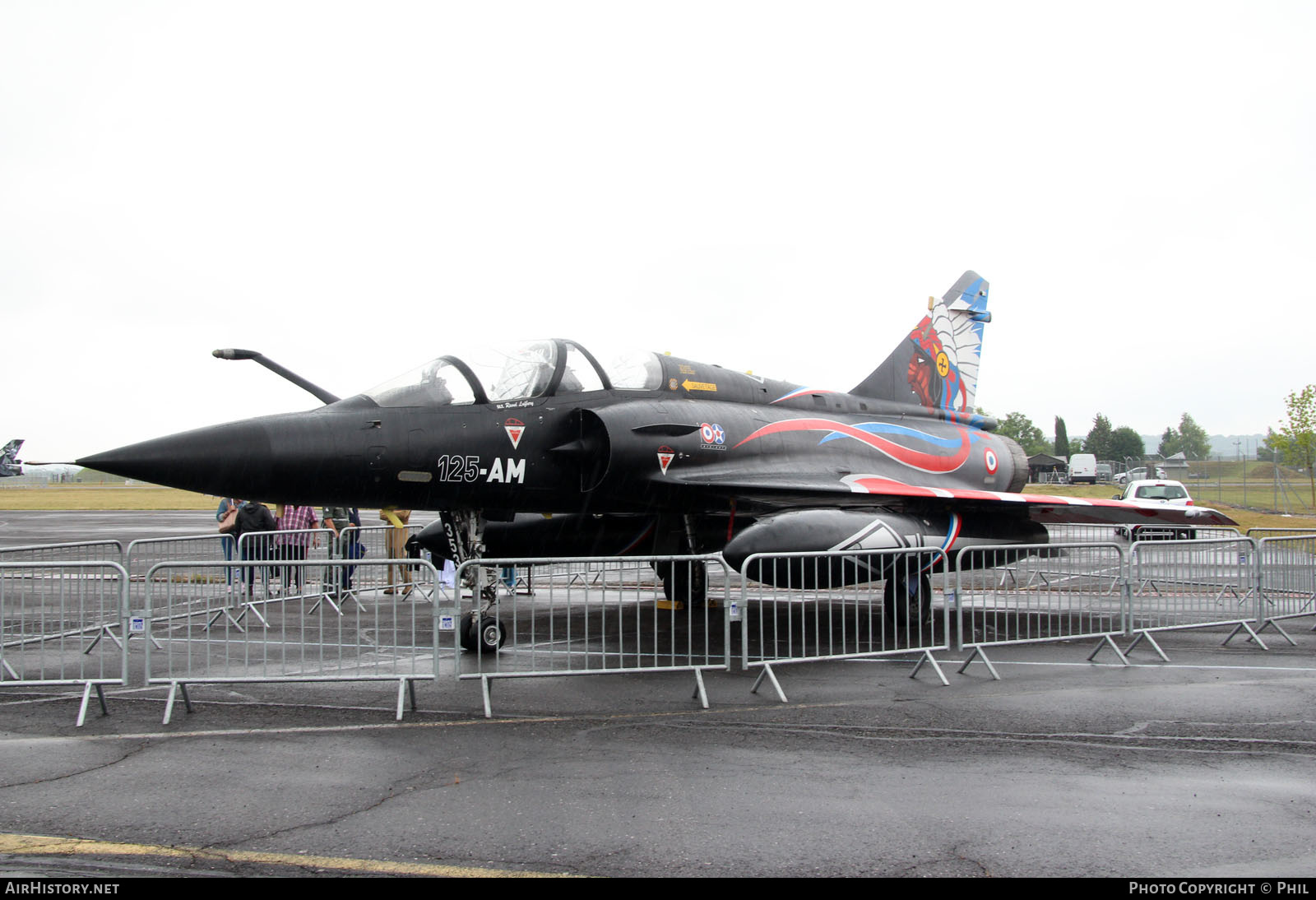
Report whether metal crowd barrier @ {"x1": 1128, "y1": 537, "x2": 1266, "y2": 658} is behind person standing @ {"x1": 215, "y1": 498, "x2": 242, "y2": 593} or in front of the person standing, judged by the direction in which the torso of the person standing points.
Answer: in front

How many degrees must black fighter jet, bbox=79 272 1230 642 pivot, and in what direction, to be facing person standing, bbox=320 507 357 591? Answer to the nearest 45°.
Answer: approximately 90° to its right

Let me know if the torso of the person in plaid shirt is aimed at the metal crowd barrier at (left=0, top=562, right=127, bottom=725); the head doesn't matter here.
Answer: no

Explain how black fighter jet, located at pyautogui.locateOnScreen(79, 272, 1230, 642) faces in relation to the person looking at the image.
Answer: facing the viewer and to the left of the viewer
